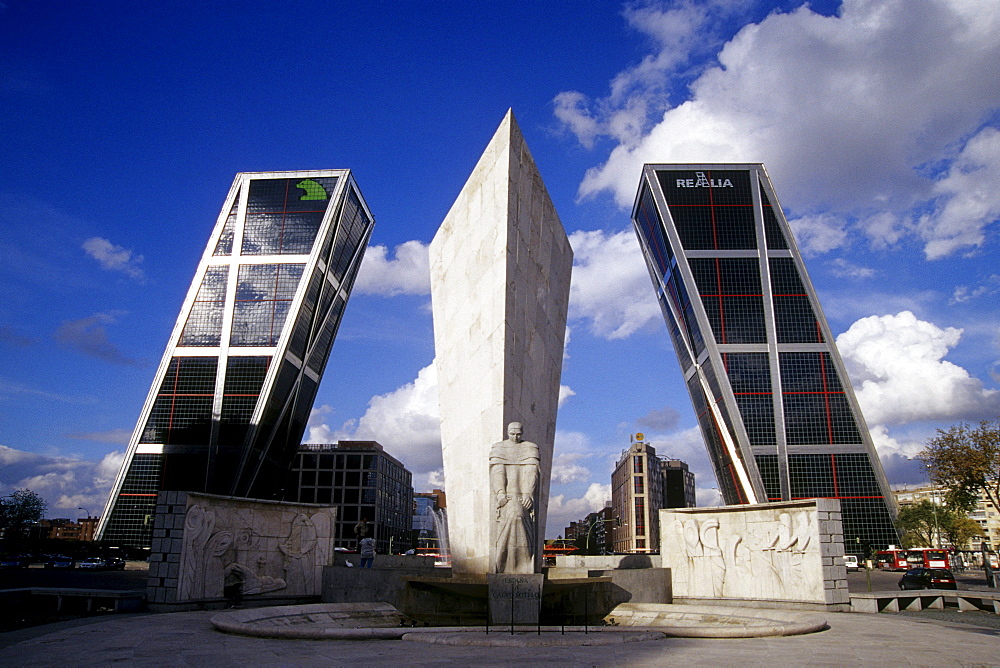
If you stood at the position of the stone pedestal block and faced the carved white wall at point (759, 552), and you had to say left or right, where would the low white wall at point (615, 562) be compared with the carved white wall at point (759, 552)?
left

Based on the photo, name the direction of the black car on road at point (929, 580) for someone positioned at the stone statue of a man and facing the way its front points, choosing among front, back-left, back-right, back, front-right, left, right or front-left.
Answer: back-left

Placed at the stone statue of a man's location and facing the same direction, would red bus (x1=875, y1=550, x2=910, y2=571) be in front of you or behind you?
behind

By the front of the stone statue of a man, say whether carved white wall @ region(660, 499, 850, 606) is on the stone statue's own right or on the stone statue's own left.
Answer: on the stone statue's own left

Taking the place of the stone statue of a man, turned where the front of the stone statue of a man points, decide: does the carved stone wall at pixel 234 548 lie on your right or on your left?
on your right

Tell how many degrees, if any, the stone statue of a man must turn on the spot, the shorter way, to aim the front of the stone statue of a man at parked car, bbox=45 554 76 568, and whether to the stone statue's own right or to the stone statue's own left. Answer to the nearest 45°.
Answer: approximately 135° to the stone statue's own right

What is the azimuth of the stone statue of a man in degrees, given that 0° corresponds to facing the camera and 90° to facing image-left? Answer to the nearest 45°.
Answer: approximately 0°

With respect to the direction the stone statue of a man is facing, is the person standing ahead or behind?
behind
